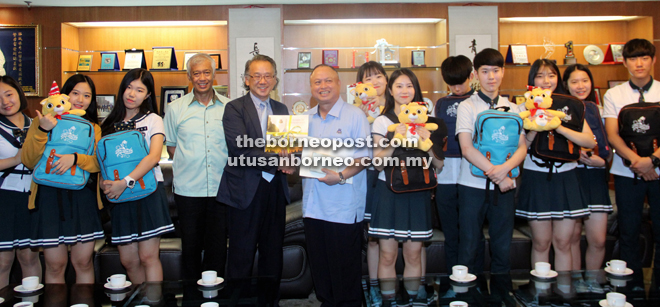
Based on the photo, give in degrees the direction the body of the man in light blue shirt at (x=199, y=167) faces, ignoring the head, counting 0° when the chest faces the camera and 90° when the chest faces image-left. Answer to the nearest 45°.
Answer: approximately 0°

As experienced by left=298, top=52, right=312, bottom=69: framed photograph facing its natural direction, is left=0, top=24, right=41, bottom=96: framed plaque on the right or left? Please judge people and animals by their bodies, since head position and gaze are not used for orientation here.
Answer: on its right

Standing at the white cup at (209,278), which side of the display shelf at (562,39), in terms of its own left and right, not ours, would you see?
front

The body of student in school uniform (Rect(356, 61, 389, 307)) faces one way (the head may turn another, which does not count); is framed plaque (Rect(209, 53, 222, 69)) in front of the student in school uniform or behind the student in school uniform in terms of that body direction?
behind

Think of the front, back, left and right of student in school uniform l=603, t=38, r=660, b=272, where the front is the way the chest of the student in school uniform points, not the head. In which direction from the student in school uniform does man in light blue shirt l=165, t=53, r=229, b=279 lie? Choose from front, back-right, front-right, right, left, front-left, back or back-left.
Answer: front-right

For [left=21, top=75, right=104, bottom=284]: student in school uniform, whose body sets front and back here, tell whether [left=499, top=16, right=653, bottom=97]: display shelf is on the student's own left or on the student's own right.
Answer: on the student's own left
